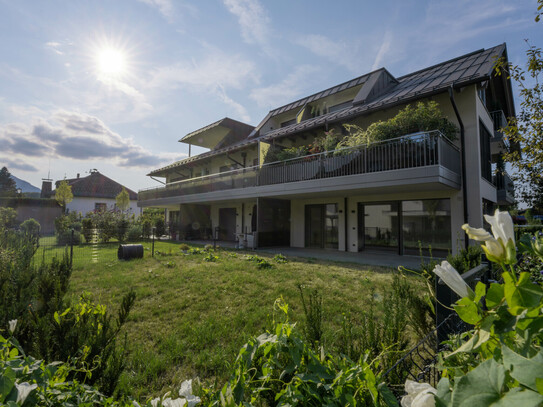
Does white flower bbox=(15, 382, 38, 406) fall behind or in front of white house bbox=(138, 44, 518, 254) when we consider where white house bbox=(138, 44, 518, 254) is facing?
in front

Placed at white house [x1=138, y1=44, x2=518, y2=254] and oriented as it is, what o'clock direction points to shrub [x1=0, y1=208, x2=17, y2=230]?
The shrub is roughly at 2 o'clock from the white house.

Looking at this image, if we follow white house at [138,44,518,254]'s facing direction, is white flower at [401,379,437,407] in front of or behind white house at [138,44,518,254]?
in front

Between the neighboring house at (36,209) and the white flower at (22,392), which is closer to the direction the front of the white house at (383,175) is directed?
the white flower

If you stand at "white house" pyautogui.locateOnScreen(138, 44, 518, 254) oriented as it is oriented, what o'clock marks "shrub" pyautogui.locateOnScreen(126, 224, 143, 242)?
The shrub is roughly at 2 o'clock from the white house.

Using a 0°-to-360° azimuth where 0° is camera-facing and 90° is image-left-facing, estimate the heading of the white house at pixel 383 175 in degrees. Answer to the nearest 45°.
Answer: approximately 45°

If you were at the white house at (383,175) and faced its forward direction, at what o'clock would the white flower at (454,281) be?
The white flower is roughly at 11 o'clock from the white house.

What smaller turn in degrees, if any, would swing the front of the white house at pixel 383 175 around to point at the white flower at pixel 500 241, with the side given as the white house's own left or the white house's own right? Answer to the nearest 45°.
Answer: approximately 45° to the white house's own left

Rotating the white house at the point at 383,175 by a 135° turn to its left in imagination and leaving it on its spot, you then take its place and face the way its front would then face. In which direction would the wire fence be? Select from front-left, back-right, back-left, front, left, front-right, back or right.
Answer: back

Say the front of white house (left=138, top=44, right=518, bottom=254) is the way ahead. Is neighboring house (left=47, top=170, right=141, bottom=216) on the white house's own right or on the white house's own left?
on the white house's own right

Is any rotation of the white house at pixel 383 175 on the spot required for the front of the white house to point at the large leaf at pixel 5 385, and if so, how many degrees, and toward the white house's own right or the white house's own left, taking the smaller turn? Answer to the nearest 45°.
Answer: approximately 45° to the white house's own left
